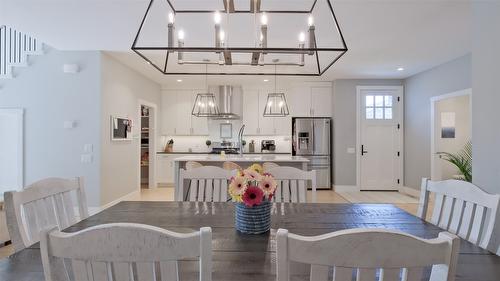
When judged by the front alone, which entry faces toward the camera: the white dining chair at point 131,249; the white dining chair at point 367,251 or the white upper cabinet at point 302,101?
the white upper cabinet

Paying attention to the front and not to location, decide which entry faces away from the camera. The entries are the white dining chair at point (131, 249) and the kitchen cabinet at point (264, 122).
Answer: the white dining chair

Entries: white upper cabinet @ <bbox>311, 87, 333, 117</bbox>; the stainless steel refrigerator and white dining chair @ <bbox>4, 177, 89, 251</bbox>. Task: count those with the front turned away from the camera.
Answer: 0

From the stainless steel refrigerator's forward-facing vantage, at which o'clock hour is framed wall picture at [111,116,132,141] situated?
The framed wall picture is roughly at 2 o'clock from the stainless steel refrigerator.

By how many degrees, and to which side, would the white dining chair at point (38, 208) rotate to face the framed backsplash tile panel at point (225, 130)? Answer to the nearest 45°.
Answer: approximately 90° to its left

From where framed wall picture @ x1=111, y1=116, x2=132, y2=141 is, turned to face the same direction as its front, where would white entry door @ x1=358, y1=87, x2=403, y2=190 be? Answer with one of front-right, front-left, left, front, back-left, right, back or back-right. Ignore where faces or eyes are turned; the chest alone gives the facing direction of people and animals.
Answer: front-left

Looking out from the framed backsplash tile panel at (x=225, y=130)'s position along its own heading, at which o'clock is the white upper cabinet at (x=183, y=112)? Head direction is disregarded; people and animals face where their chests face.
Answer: The white upper cabinet is roughly at 3 o'clock from the framed backsplash tile panel.

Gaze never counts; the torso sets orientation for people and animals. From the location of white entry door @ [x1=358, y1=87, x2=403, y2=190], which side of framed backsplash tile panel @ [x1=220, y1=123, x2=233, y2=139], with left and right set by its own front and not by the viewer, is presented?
left

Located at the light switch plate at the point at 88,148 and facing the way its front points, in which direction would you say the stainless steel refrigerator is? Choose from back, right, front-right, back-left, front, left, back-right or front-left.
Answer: left

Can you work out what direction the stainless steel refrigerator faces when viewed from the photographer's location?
facing the viewer

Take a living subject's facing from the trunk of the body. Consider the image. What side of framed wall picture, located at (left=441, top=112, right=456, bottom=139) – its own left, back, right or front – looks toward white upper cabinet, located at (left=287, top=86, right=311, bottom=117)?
right

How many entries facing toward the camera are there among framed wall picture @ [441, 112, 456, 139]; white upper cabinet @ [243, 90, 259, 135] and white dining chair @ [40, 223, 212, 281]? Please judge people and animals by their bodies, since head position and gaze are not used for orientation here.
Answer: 2

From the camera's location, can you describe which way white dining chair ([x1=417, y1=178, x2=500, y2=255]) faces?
facing the viewer and to the left of the viewer

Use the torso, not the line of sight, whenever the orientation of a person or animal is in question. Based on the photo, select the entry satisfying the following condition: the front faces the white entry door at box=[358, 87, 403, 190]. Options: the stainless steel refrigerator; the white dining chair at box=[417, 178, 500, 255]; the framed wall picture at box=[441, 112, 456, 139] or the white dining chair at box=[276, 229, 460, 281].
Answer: the white dining chair at box=[276, 229, 460, 281]

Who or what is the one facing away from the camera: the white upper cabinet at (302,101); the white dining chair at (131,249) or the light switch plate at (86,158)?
the white dining chair

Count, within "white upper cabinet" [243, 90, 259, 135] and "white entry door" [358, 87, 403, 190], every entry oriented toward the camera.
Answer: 2

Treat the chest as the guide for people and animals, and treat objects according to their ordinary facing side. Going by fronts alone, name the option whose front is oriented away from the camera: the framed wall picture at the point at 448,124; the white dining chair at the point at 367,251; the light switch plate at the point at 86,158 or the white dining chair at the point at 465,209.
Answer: the white dining chair at the point at 367,251

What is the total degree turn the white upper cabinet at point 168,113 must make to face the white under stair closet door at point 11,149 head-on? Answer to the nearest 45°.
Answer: approximately 45° to its right

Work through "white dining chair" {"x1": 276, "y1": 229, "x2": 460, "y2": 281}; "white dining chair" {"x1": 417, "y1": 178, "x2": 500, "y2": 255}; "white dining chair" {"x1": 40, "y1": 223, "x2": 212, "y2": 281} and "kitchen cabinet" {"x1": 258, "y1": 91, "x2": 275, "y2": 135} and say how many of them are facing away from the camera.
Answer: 2
